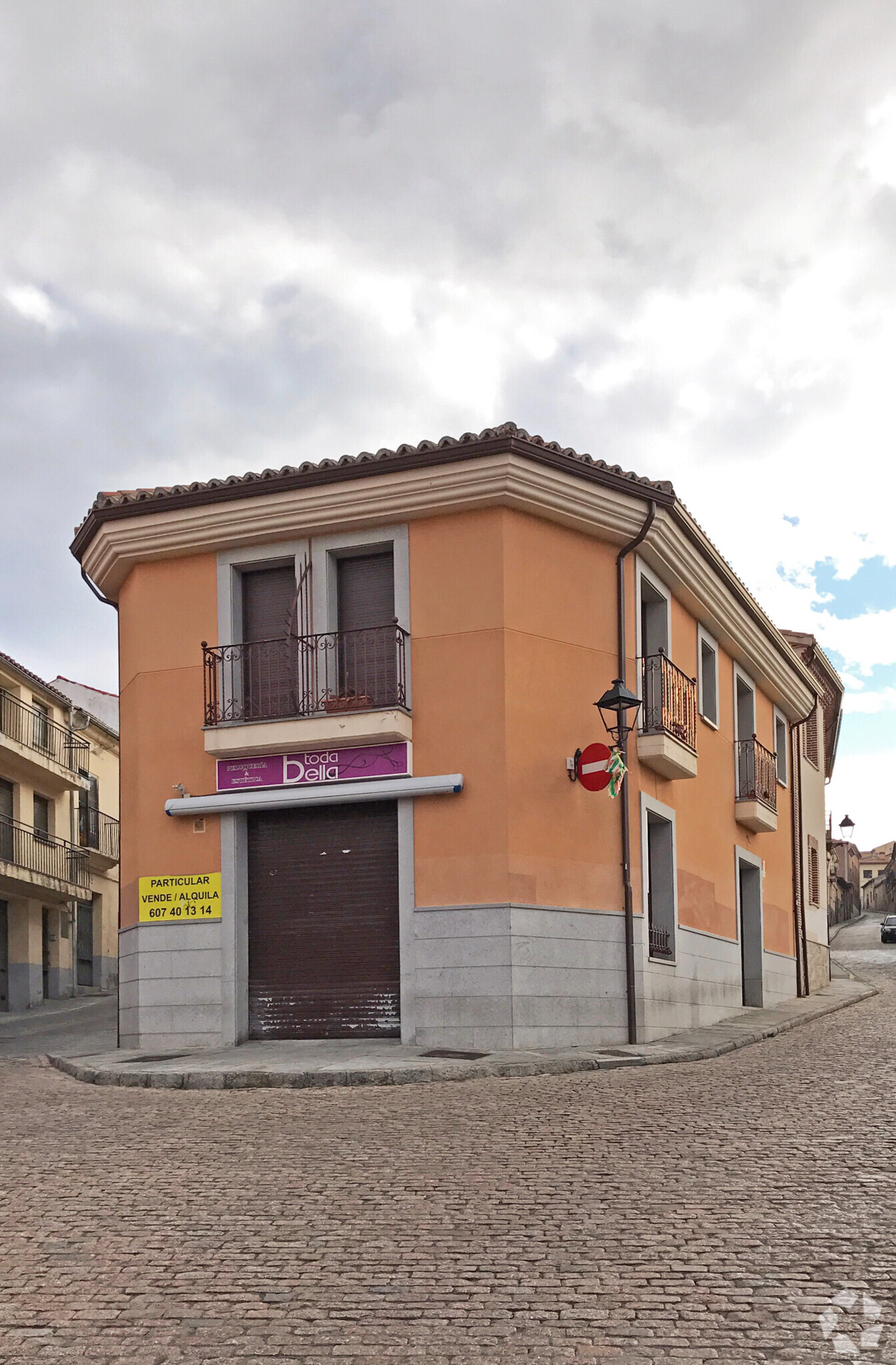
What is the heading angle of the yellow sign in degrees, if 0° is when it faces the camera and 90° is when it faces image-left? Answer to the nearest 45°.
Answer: approximately 0°

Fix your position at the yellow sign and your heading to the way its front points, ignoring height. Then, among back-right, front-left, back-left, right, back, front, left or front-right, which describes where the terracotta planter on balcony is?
front-left

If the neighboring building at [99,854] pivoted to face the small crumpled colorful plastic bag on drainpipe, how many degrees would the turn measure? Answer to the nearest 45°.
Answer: approximately 45° to its right

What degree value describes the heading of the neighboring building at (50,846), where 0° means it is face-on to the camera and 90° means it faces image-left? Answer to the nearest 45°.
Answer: approximately 315°

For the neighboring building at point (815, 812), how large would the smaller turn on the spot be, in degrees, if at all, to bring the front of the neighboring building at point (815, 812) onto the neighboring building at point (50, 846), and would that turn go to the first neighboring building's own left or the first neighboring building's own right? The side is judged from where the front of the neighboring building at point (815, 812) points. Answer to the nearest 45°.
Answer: approximately 135° to the first neighboring building's own right

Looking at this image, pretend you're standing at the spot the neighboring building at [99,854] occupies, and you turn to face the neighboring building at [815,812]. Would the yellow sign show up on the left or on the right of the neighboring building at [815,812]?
right

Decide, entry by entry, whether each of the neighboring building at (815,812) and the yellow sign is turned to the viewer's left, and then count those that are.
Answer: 0

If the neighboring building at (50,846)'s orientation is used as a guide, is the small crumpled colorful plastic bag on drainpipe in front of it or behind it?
in front

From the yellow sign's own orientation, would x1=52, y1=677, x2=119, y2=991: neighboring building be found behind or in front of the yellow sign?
behind

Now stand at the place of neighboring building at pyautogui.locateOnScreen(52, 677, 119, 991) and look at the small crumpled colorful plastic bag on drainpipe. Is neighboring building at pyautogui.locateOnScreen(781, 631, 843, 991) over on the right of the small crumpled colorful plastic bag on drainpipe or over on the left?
left
